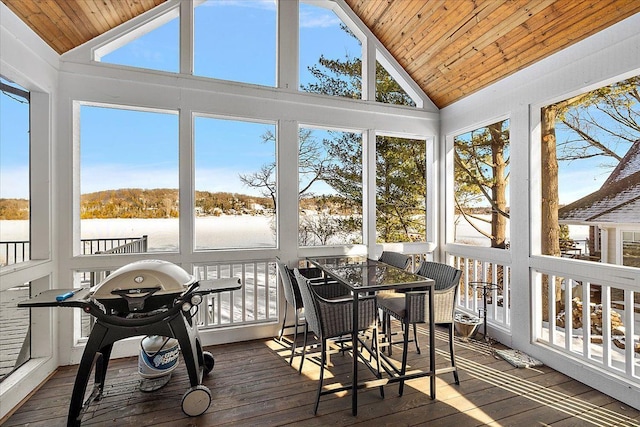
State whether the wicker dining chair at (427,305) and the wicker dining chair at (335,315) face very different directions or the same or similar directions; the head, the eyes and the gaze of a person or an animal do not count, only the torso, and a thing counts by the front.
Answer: very different directions

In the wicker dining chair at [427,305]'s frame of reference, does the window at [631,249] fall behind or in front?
behind

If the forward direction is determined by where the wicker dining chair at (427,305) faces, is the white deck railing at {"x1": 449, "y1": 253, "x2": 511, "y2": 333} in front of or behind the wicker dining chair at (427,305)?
behind

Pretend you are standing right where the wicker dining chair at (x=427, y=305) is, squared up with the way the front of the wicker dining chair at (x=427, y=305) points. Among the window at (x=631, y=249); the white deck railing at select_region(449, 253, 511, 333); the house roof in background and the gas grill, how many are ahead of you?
1

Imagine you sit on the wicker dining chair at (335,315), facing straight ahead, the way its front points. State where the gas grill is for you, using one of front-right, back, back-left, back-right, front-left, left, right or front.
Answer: back-left

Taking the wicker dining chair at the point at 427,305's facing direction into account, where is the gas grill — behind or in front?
in front

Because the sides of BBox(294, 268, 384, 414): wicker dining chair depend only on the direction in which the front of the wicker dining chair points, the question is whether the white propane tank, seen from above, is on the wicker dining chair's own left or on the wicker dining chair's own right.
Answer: on the wicker dining chair's own left

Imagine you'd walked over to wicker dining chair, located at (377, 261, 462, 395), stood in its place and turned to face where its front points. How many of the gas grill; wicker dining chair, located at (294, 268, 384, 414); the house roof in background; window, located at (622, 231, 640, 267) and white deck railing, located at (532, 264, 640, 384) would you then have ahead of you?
2

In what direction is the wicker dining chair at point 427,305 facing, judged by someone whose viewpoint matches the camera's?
facing the viewer and to the left of the viewer

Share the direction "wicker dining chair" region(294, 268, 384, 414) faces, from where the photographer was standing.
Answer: facing away from the viewer and to the right of the viewer

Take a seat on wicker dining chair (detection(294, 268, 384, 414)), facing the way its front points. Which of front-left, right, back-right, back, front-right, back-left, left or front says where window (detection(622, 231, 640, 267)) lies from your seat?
front-right

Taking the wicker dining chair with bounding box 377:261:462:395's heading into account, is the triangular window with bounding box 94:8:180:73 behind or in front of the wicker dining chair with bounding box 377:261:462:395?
in front

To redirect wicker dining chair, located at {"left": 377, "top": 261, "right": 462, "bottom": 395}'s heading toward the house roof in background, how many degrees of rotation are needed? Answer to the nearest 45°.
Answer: approximately 180°

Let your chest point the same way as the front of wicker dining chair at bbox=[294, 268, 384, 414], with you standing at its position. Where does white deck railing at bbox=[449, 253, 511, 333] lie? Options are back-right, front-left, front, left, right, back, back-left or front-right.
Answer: front
